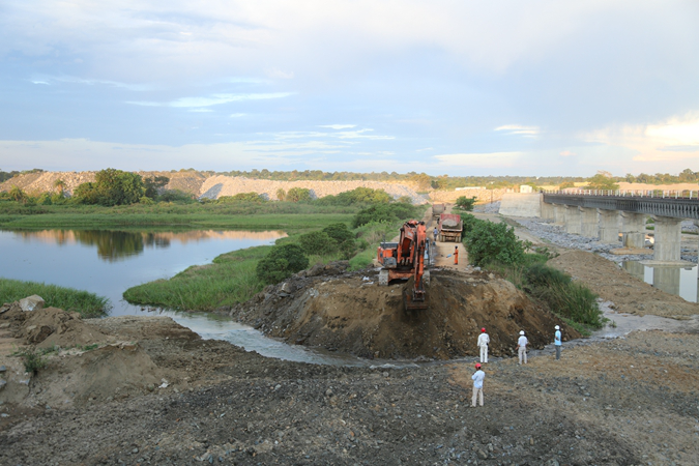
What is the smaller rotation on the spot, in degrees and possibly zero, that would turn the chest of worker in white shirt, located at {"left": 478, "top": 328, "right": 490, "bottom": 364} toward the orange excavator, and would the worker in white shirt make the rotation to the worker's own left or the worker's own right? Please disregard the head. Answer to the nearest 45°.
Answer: approximately 45° to the worker's own left

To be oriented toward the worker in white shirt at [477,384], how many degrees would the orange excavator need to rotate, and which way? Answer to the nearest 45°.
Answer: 0° — it already faces them

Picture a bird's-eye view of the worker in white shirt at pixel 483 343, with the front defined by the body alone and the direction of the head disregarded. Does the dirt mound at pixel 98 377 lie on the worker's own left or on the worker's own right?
on the worker's own left

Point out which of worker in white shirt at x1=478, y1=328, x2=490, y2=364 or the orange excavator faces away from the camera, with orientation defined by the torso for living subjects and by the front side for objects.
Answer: the worker in white shirt

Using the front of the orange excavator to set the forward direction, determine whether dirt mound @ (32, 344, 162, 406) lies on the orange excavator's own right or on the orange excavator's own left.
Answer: on the orange excavator's own right

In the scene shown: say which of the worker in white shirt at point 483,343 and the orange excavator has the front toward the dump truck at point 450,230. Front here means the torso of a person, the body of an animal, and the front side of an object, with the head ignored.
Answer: the worker in white shirt

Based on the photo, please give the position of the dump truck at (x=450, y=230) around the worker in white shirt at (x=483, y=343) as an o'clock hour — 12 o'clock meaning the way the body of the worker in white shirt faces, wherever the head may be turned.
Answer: The dump truck is roughly at 12 o'clock from the worker in white shirt.

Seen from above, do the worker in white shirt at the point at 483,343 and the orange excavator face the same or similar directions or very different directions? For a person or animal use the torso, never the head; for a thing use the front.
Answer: very different directions

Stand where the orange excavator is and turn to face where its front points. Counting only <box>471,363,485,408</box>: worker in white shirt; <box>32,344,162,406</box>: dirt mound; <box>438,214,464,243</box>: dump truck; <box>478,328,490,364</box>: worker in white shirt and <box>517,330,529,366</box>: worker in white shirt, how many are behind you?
1

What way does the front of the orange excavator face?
toward the camera

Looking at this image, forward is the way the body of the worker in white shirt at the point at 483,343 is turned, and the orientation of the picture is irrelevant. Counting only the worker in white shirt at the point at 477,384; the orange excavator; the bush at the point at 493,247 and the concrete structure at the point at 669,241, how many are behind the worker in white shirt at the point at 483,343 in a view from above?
1

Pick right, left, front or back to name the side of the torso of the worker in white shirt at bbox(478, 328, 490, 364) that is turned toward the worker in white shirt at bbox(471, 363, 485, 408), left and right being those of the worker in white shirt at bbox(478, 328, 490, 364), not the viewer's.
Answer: back

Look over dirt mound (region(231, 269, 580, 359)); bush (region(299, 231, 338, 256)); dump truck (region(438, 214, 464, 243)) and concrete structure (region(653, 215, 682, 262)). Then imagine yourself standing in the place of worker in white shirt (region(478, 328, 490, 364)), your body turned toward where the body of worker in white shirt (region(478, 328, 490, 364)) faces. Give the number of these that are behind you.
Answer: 0

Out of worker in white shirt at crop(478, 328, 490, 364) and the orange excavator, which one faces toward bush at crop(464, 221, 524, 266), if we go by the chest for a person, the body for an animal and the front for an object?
the worker in white shirt

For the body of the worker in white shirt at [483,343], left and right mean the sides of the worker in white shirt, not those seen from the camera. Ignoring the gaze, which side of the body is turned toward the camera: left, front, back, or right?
back

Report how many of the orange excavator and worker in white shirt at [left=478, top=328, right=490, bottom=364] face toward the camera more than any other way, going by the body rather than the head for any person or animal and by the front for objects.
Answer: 1

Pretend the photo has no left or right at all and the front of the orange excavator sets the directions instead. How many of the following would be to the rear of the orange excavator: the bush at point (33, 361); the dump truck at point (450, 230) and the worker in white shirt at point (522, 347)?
1
